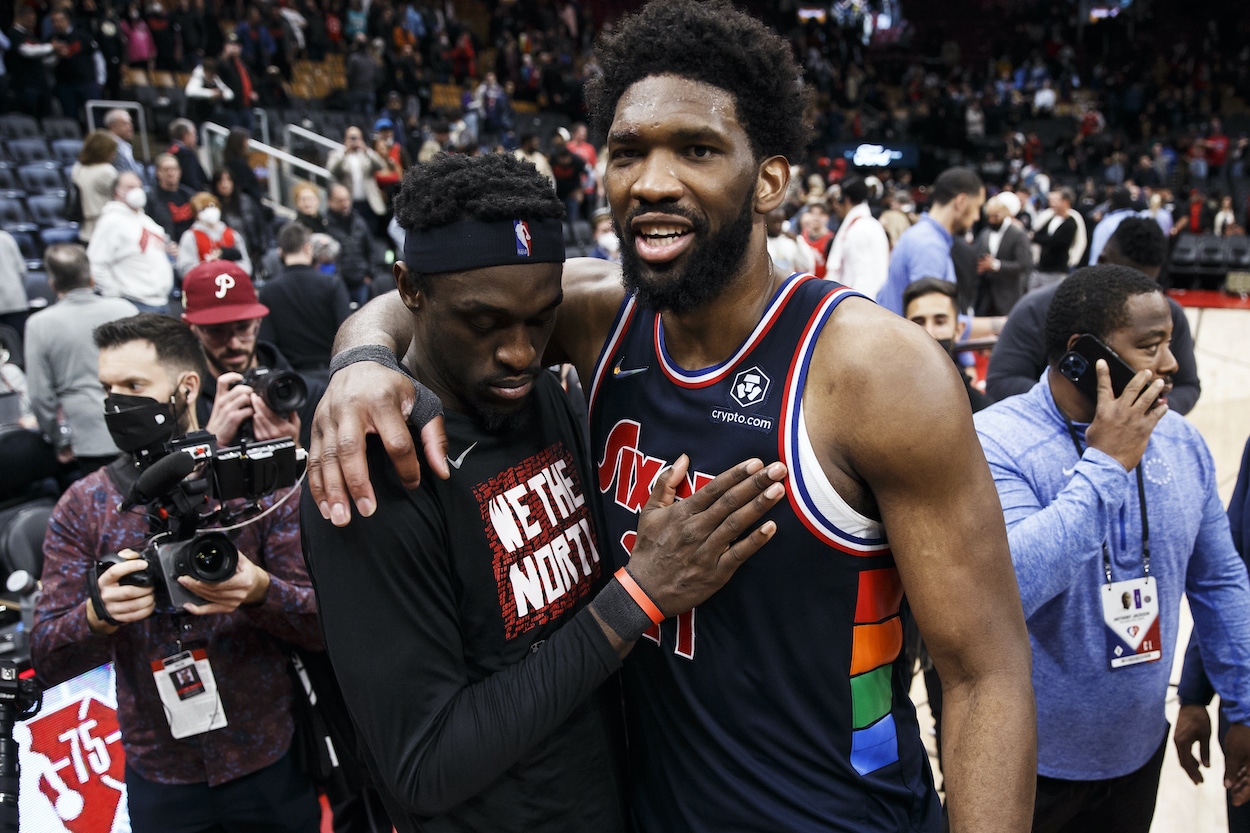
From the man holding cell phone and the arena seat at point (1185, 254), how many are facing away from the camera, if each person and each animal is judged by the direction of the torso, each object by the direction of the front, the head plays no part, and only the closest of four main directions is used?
0

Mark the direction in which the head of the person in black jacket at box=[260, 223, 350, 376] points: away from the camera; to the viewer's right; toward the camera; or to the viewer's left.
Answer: away from the camera

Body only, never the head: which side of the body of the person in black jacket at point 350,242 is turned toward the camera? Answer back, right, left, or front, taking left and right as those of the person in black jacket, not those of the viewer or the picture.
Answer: front

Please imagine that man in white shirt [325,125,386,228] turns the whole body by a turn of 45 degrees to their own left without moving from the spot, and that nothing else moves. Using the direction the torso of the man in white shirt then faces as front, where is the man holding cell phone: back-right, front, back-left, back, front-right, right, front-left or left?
front-right

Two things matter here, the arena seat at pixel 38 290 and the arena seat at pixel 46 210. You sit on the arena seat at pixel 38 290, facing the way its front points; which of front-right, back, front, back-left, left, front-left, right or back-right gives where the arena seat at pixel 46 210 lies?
back-left

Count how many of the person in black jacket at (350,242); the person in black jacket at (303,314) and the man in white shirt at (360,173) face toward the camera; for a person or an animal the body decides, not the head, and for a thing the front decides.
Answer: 2

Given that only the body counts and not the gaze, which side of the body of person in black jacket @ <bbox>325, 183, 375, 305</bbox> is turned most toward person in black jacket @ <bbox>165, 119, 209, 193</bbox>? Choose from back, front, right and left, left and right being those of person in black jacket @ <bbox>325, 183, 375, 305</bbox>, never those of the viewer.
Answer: back

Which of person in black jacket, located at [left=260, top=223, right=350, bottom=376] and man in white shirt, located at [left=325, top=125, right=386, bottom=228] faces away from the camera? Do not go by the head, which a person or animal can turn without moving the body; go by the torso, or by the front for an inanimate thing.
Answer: the person in black jacket

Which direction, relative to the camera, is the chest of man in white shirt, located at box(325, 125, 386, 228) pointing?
toward the camera

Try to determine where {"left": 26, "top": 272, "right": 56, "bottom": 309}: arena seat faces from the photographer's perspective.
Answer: facing the viewer and to the right of the viewer
